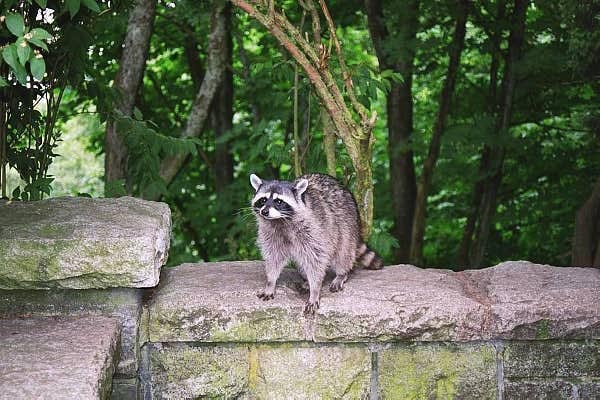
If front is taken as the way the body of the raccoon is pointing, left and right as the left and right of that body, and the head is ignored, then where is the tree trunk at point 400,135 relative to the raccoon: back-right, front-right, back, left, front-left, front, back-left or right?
back-right

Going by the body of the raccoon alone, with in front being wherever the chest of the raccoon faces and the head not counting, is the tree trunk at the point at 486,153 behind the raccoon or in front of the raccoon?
behind

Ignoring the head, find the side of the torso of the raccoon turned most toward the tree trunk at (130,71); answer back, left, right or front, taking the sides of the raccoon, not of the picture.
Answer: right

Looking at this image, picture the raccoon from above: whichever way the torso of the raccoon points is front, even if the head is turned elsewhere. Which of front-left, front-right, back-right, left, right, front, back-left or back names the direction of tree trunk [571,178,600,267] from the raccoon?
back

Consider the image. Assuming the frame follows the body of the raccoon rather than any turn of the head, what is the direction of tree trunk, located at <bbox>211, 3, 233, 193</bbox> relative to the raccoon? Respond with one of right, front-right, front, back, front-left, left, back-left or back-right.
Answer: back-right

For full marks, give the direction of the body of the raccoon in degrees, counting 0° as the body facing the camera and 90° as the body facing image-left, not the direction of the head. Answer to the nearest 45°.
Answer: approximately 45°

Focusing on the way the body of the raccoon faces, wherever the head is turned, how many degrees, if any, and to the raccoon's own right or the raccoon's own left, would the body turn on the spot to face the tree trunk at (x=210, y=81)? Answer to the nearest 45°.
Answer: approximately 135° to the raccoon's own right

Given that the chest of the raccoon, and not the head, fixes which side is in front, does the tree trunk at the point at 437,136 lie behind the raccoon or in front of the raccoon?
behind

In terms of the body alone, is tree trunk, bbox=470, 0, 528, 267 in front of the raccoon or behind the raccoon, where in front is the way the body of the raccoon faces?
behind
